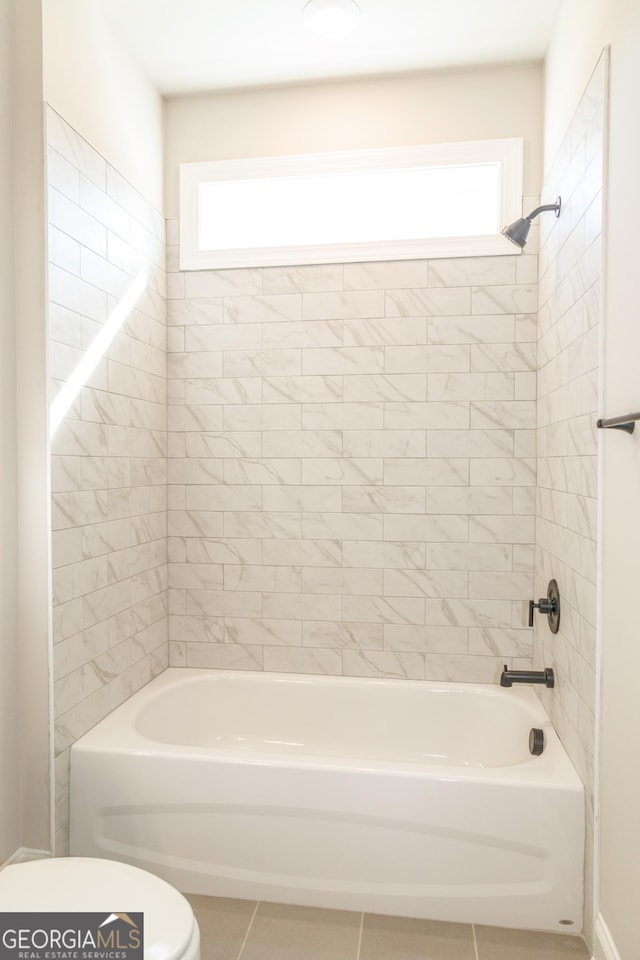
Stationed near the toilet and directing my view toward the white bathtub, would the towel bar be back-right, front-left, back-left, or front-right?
front-right

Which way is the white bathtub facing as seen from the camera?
toward the camera

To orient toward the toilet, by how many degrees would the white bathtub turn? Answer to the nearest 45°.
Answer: approximately 45° to its right
